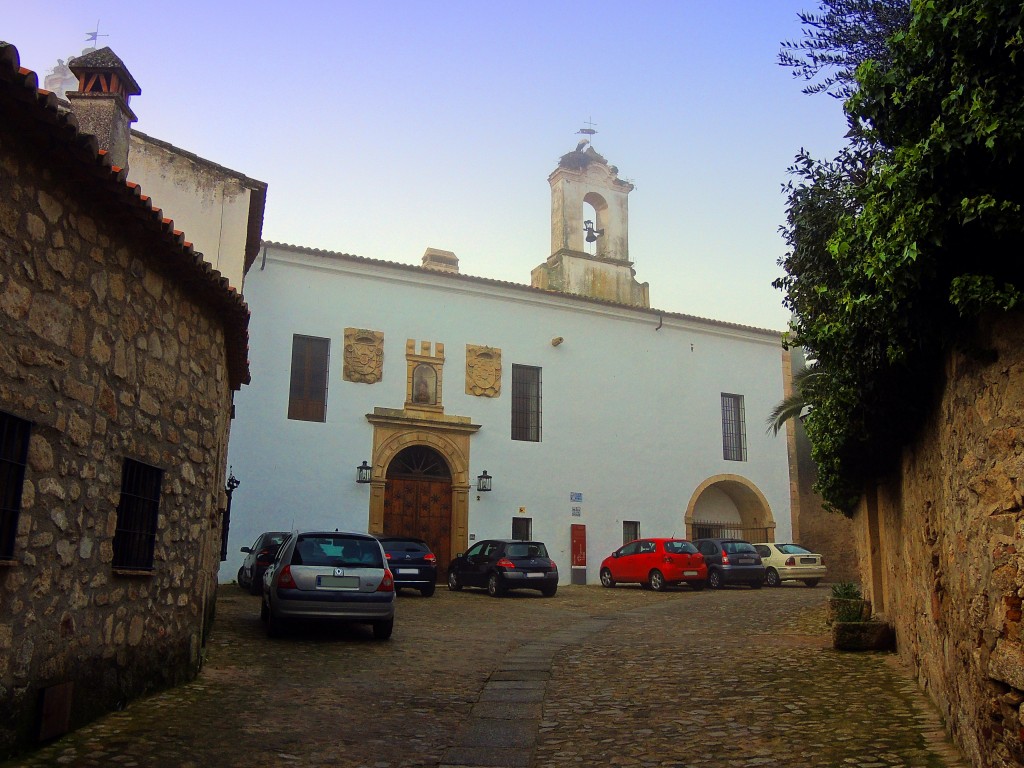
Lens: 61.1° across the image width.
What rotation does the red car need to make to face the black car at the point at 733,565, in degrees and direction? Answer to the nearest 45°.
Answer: approximately 90° to its right

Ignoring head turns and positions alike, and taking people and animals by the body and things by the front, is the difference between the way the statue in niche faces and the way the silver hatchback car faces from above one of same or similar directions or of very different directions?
very different directions

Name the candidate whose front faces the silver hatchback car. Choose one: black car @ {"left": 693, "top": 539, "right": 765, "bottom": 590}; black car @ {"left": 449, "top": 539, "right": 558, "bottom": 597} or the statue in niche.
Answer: the statue in niche

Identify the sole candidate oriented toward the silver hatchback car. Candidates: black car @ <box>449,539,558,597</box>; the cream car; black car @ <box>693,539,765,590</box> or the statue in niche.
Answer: the statue in niche

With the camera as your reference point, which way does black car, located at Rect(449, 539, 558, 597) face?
facing away from the viewer and to the left of the viewer

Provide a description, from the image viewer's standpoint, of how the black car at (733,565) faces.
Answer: facing away from the viewer and to the left of the viewer

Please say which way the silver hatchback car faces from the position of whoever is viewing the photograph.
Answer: facing away from the viewer

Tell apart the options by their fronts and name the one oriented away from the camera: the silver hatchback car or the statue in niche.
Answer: the silver hatchback car

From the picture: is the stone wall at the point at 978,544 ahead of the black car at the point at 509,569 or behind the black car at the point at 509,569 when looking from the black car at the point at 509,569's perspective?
behind

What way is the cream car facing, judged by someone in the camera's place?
facing away from the viewer and to the left of the viewer

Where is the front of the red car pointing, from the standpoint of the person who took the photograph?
facing away from the viewer and to the left of the viewer

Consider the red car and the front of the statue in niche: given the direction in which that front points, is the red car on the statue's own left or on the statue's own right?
on the statue's own left

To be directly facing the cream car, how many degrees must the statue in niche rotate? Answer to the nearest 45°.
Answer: approximately 90° to its left

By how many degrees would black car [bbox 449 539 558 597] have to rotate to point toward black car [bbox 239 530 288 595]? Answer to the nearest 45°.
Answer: approximately 45° to its left

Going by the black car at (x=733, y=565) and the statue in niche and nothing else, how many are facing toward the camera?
1

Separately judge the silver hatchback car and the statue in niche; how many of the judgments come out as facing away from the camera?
1
